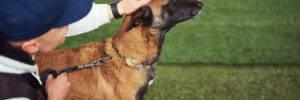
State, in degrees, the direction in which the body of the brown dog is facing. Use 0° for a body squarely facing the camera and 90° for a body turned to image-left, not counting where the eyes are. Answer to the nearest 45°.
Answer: approximately 270°
